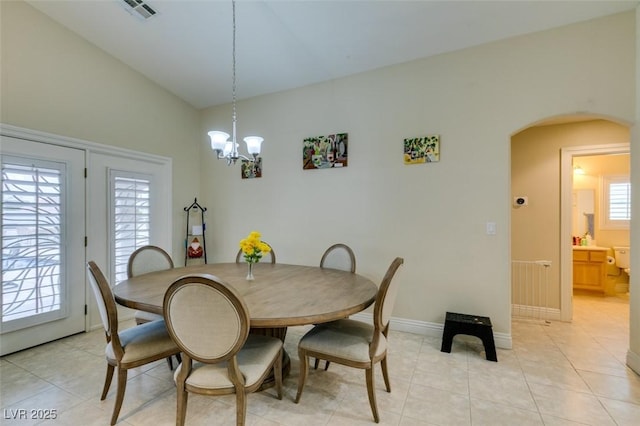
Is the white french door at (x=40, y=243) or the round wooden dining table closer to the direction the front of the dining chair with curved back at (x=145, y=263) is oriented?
the round wooden dining table

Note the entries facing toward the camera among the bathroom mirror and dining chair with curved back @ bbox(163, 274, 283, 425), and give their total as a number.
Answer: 1

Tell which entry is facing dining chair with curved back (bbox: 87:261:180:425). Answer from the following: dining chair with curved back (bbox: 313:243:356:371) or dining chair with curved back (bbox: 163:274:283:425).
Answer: dining chair with curved back (bbox: 313:243:356:371)

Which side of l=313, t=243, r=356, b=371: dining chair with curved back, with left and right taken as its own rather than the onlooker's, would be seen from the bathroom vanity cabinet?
back

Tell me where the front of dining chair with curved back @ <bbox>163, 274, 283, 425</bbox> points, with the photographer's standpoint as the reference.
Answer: facing away from the viewer and to the right of the viewer
